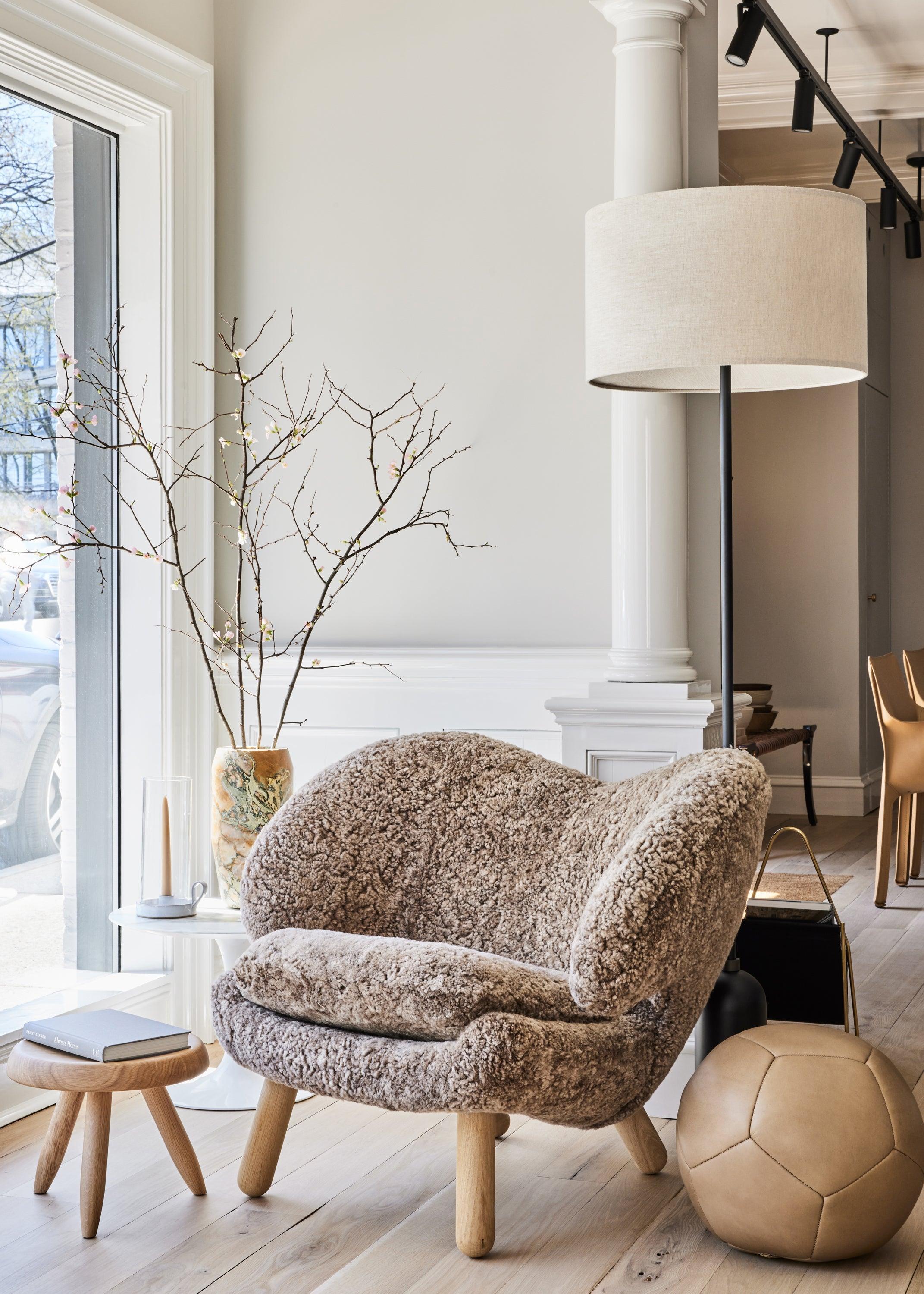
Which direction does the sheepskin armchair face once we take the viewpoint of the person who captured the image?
facing the viewer and to the left of the viewer

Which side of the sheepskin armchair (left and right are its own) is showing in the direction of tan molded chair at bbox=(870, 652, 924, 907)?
back
